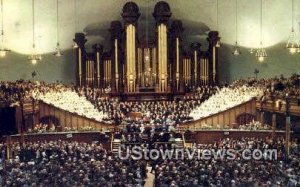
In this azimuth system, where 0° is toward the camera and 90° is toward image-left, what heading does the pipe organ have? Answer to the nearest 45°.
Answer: approximately 0°
